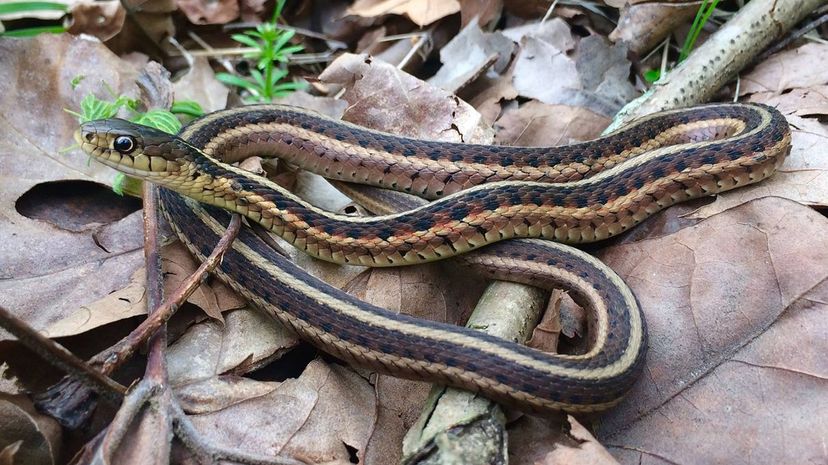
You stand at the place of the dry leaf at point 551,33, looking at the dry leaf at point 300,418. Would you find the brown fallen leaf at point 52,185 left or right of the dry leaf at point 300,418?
right

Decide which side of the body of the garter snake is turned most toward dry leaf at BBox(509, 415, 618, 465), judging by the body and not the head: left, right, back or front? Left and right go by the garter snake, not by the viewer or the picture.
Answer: left

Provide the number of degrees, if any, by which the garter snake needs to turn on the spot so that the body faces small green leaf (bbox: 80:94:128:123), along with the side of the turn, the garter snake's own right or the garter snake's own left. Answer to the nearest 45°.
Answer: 0° — it already faces it

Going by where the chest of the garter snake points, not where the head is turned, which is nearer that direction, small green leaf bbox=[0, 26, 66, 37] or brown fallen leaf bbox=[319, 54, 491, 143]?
the small green leaf

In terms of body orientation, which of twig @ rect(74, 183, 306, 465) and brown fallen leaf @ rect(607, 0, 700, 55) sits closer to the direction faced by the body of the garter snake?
the twig

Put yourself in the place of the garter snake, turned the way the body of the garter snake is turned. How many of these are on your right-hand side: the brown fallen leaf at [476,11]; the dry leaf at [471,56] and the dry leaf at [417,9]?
3

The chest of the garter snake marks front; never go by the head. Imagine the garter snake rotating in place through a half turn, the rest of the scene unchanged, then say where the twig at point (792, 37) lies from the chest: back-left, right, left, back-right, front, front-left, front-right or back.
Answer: front-left

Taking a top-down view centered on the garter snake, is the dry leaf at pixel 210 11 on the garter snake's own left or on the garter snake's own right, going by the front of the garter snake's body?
on the garter snake's own right

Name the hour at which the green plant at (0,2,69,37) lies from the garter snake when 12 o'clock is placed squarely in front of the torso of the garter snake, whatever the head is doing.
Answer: The green plant is roughly at 1 o'clock from the garter snake.

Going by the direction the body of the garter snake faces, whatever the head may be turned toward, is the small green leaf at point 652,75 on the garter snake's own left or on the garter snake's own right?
on the garter snake's own right

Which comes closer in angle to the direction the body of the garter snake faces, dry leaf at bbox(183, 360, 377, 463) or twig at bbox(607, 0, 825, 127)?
the dry leaf

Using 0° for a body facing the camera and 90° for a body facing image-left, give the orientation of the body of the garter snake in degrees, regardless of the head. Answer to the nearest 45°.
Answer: approximately 90°
